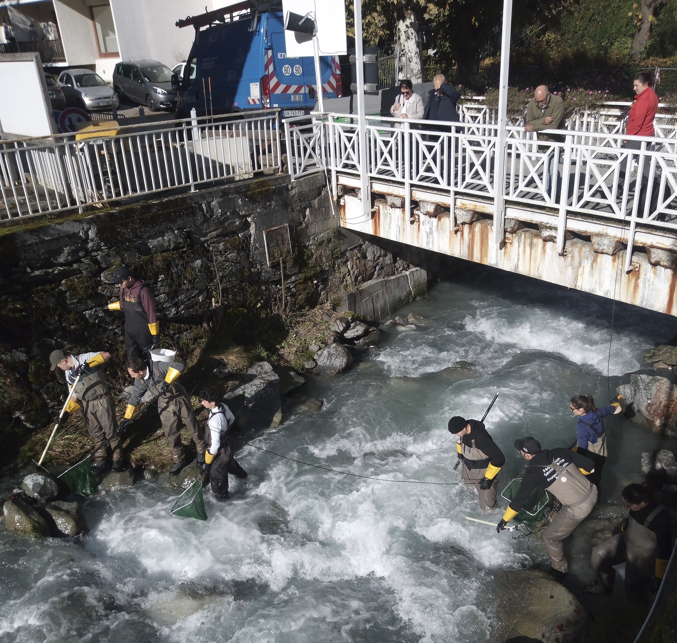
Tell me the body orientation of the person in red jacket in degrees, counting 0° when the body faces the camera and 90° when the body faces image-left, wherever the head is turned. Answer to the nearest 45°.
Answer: approximately 90°

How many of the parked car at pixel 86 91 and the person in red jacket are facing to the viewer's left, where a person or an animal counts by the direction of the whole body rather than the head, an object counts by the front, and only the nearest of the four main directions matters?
1

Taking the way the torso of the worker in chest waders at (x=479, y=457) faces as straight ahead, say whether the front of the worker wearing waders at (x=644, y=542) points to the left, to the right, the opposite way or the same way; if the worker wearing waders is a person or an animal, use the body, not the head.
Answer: the same way

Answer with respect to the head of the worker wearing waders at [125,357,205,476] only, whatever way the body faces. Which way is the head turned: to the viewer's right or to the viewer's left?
to the viewer's left

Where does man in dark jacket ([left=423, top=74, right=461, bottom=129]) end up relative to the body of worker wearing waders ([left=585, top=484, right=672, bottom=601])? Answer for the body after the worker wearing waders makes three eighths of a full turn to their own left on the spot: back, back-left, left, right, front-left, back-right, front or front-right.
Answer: back-left

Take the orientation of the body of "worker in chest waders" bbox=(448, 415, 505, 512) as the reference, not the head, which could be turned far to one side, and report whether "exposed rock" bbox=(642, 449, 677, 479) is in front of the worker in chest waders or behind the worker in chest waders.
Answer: behind

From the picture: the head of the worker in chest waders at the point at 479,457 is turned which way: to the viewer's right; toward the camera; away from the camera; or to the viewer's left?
to the viewer's left

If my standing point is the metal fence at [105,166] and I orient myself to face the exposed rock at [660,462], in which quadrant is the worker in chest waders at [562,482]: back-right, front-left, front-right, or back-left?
front-right

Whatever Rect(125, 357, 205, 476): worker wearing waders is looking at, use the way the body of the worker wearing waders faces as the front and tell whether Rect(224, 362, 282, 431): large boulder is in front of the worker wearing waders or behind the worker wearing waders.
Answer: behind

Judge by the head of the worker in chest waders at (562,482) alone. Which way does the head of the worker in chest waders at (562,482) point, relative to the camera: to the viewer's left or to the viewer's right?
to the viewer's left

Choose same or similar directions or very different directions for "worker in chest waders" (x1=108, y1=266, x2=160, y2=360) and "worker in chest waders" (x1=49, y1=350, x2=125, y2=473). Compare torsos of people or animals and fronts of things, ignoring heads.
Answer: same or similar directions

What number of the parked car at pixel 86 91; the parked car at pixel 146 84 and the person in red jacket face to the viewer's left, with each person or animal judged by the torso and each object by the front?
1

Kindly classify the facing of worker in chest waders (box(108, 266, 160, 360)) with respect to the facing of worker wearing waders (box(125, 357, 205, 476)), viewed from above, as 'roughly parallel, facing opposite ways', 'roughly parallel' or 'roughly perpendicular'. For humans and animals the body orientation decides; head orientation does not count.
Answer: roughly parallel

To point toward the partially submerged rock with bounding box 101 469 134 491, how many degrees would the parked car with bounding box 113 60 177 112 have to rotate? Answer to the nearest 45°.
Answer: approximately 45° to its right
